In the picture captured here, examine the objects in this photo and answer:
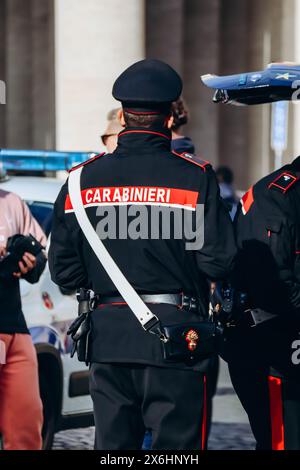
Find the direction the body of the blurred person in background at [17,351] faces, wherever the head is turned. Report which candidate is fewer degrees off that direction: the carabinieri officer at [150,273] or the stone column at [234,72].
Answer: the carabinieri officer

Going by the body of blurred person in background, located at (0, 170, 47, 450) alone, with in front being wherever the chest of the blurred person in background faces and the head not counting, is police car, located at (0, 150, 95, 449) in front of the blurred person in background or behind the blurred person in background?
behind

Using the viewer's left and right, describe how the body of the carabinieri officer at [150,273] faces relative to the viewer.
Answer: facing away from the viewer

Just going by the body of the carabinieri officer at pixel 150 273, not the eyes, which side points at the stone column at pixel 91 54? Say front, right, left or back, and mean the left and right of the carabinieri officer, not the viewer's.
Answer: front

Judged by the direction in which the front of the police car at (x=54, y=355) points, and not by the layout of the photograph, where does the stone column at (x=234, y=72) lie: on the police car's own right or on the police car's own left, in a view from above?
on the police car's own left

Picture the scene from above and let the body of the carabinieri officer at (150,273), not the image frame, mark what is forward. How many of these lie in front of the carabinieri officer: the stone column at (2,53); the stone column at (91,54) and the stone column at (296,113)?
3

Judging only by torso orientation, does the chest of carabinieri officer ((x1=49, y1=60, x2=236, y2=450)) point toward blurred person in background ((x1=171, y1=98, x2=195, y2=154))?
yes

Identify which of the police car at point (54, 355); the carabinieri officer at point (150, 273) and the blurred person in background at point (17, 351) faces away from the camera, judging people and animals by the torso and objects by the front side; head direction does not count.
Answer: the carabinieri officer

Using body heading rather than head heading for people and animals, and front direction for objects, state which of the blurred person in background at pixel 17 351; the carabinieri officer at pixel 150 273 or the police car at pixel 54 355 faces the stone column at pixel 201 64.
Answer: the carabinieri officer

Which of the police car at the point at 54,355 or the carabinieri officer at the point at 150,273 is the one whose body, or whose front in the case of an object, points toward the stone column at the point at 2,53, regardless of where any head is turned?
the carabinieri officer

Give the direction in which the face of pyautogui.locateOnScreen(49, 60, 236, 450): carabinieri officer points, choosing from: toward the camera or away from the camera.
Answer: away from the camera
